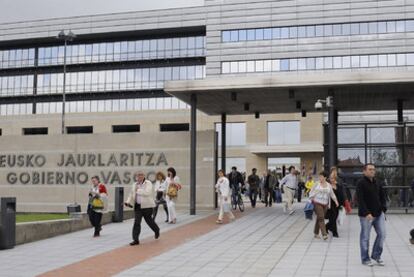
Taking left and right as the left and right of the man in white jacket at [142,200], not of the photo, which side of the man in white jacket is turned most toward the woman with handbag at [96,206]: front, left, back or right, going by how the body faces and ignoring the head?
right

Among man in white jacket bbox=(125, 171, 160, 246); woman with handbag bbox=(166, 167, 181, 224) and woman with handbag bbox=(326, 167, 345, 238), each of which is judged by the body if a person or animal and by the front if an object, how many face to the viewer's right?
0

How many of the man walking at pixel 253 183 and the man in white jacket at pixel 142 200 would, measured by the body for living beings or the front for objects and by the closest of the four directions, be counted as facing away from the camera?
0

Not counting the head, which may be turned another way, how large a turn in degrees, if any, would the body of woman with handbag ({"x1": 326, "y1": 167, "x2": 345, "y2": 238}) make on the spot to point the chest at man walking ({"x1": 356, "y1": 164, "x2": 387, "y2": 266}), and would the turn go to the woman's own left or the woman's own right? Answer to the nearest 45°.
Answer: approximately 45° to the woman's own left

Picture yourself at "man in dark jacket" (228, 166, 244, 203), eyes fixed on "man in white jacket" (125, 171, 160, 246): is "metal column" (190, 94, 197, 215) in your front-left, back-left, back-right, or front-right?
front-right

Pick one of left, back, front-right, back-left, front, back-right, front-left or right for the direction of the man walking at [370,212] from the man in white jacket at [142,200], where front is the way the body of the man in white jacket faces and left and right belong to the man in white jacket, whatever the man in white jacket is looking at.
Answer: left

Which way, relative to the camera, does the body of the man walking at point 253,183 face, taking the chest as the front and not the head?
toward the camera

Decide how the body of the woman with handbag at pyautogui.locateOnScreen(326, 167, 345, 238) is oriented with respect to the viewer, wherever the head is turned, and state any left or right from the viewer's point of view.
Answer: facing the viewer and to the left of the viewer

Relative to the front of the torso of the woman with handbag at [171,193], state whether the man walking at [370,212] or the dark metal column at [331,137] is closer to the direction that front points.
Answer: the man walking

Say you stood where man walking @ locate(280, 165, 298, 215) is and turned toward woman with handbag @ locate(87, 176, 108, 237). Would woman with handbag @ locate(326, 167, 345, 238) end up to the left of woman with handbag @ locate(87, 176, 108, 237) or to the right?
left

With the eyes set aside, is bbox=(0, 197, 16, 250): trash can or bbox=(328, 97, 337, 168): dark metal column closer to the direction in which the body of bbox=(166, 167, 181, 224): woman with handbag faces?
the trash can

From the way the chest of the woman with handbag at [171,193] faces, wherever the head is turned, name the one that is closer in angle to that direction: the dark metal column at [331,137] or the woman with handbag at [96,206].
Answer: the woman with handbag

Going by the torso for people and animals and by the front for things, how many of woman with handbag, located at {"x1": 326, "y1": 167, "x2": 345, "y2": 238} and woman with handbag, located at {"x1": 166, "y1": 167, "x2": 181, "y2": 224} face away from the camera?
0

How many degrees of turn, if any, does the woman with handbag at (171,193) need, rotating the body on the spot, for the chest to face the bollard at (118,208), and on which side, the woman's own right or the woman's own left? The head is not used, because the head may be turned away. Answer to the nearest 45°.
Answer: approximately 90° to the woman's own right
